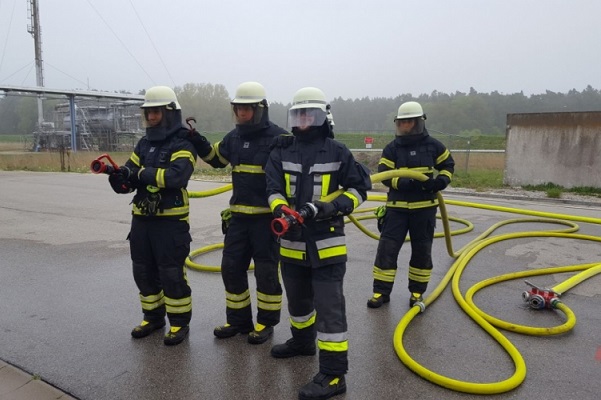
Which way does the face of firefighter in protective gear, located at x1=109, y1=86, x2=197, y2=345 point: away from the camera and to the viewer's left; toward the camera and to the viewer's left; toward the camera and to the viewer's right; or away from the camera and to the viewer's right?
toward the camera and to the viewer's left

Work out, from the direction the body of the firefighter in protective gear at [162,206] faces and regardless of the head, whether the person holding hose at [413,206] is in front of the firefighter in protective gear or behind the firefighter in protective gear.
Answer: behind

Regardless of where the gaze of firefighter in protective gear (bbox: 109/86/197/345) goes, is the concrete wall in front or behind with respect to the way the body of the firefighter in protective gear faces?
behind

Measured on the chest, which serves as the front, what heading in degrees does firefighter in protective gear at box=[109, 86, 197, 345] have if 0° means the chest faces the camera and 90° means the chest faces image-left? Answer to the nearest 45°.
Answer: approximately 45°

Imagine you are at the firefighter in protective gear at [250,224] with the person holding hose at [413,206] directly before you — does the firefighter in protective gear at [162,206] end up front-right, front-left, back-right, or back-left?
back-left

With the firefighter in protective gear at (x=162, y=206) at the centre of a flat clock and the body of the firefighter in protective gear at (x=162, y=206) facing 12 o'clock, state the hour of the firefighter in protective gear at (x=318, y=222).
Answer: the firefighter in protective gear at (x=318, y=222) is roughly at 9 o'clock from the firefighter in protective gear at (x=162, y=206).
